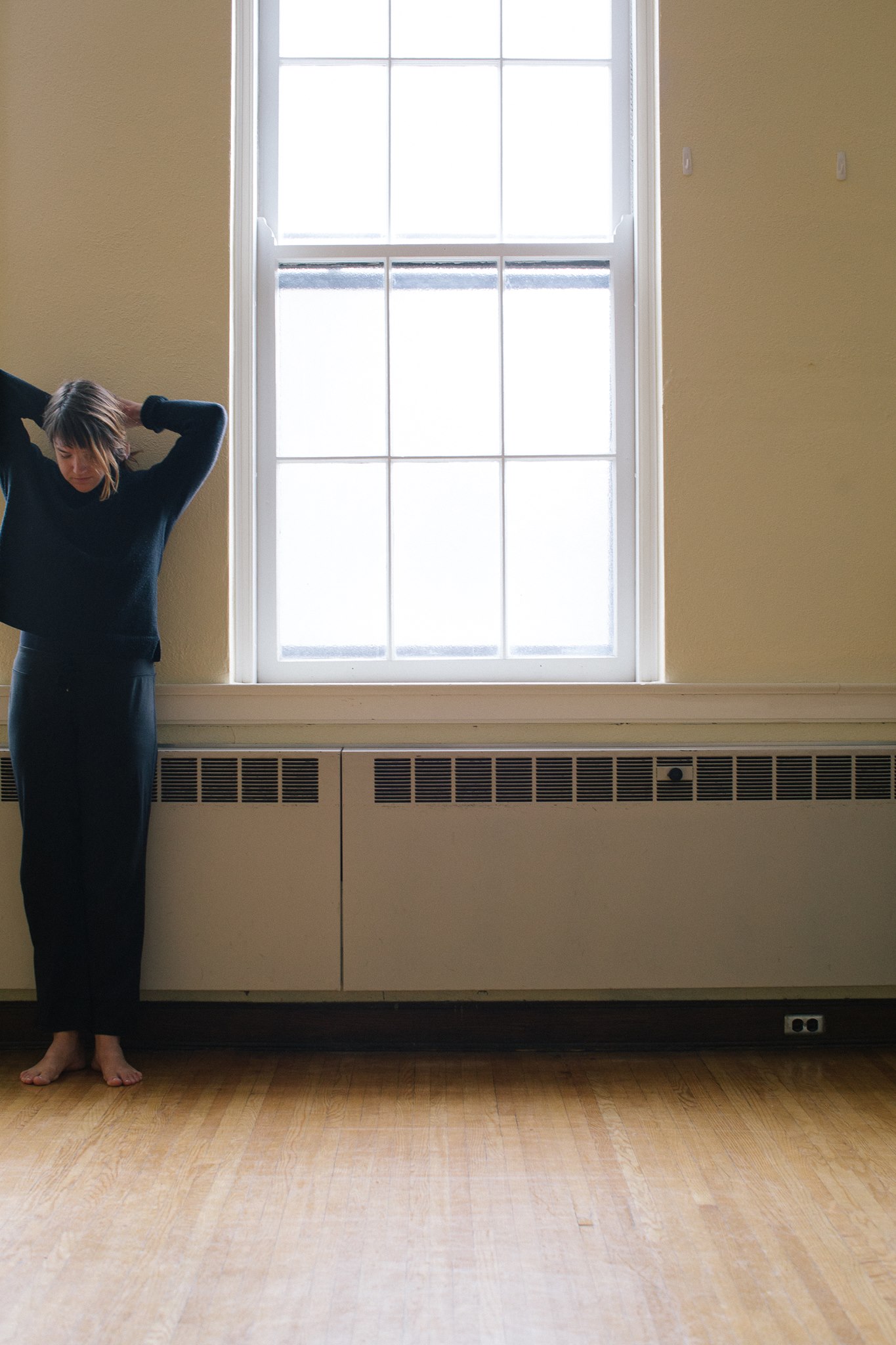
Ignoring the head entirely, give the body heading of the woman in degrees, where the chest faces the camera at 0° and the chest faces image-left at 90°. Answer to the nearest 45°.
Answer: approximately 0°

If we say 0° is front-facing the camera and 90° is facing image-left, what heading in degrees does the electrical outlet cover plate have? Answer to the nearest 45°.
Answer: approximately 0°

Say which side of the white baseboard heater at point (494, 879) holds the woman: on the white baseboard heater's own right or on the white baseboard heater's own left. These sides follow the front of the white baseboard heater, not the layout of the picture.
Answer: on the white baseboard heater's own right

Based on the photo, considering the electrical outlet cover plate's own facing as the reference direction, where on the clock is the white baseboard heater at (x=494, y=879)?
The white baseboard heater is roughly at 2 o'clock from the electrical outlet cover plate.

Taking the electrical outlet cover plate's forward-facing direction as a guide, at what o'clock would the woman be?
The woman is roughly at 2 o'clock from the electrical outlet cover plate.

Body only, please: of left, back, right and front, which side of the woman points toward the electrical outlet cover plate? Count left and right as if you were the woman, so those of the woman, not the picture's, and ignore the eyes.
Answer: left
